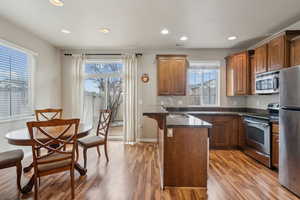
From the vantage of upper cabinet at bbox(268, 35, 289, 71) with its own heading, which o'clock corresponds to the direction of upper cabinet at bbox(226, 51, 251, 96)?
upper cabinet at bbox(226, 51, 251, 96) is roughly at 3 o'clock from upper cabinet at bbox(268, 35, 289, 71).

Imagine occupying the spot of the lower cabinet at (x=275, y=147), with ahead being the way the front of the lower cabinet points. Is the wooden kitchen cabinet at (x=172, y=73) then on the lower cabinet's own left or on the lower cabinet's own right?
on the lower cabinet's own right

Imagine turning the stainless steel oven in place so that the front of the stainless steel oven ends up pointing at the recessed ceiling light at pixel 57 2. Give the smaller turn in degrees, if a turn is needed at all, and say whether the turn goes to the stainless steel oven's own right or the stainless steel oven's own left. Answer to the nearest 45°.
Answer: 0° — it already faces it

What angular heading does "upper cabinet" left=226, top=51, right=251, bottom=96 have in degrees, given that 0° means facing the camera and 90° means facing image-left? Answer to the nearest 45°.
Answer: approximately 45°

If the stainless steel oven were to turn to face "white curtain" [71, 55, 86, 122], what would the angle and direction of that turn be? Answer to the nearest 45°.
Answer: approximately 45° to its right

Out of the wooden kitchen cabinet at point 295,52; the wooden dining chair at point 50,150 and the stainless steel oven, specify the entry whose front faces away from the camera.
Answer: the wooden dining chair

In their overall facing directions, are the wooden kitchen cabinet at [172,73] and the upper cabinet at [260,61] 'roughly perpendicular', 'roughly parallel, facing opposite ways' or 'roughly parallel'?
roughly perpendicular

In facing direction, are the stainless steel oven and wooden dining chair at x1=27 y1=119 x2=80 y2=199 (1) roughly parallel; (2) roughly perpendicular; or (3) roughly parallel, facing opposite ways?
roughly perpendicular

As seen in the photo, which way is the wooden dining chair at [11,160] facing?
to the viewer's right
